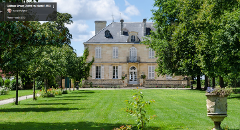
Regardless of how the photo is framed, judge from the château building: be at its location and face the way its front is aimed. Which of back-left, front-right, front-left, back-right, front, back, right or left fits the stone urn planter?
front

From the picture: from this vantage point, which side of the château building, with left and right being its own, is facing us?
front

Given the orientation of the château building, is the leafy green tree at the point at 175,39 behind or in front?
in front

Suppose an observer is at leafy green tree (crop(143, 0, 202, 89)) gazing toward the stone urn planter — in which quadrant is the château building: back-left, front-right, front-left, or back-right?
back-right
